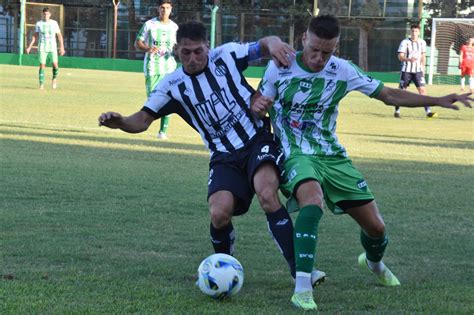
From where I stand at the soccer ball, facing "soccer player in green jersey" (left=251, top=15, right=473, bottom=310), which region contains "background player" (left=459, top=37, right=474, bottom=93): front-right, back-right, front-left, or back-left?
front-left

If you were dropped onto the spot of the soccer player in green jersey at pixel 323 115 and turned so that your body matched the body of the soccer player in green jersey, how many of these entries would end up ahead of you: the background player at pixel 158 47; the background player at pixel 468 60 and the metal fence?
0

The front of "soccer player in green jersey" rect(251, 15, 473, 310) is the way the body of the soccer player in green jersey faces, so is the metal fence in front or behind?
behind

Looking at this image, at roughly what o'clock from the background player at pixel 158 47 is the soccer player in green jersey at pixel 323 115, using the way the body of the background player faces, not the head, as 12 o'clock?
The soccer player in green jersey is roughly at 12 o'clock from the background player.

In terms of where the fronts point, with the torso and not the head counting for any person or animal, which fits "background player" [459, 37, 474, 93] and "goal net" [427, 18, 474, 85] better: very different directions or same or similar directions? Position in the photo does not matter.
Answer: same or similar directions

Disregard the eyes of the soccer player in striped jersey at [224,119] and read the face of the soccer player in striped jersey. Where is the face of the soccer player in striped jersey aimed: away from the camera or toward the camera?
toward the camera

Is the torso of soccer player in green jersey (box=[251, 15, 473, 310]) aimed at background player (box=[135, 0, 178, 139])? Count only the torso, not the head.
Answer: no

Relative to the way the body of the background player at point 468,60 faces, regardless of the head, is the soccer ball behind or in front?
in front

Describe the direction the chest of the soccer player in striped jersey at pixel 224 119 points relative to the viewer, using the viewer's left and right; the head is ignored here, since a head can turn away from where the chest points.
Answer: facing the viewer

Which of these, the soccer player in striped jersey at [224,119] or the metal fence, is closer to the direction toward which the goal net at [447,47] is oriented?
the soccer player in striped jersey

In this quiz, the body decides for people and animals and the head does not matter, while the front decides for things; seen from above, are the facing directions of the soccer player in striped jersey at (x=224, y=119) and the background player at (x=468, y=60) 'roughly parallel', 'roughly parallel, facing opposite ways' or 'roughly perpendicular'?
roughly parallel

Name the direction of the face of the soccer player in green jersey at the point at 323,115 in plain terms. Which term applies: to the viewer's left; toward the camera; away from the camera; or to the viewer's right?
toward the camera

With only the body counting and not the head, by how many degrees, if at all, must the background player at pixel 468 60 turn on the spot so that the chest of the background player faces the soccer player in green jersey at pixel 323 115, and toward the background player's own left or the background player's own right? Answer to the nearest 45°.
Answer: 0° — they already face them

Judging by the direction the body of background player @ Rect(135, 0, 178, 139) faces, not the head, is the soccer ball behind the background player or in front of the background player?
in front

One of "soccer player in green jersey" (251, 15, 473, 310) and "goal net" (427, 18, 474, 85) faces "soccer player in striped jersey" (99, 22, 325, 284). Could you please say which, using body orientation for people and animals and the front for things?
the goal net

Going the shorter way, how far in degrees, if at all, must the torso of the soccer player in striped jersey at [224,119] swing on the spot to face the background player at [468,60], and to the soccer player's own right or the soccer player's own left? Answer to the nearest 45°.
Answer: approximately 180°

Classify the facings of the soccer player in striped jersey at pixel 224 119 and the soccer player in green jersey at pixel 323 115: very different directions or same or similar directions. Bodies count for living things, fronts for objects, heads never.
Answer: same or similar directions

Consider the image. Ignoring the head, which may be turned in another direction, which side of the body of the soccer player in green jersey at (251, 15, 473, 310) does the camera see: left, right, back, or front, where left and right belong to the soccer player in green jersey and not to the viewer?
front

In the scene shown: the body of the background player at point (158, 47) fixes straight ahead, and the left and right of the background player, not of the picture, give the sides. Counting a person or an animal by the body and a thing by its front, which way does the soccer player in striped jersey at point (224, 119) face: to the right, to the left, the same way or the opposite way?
the same way
